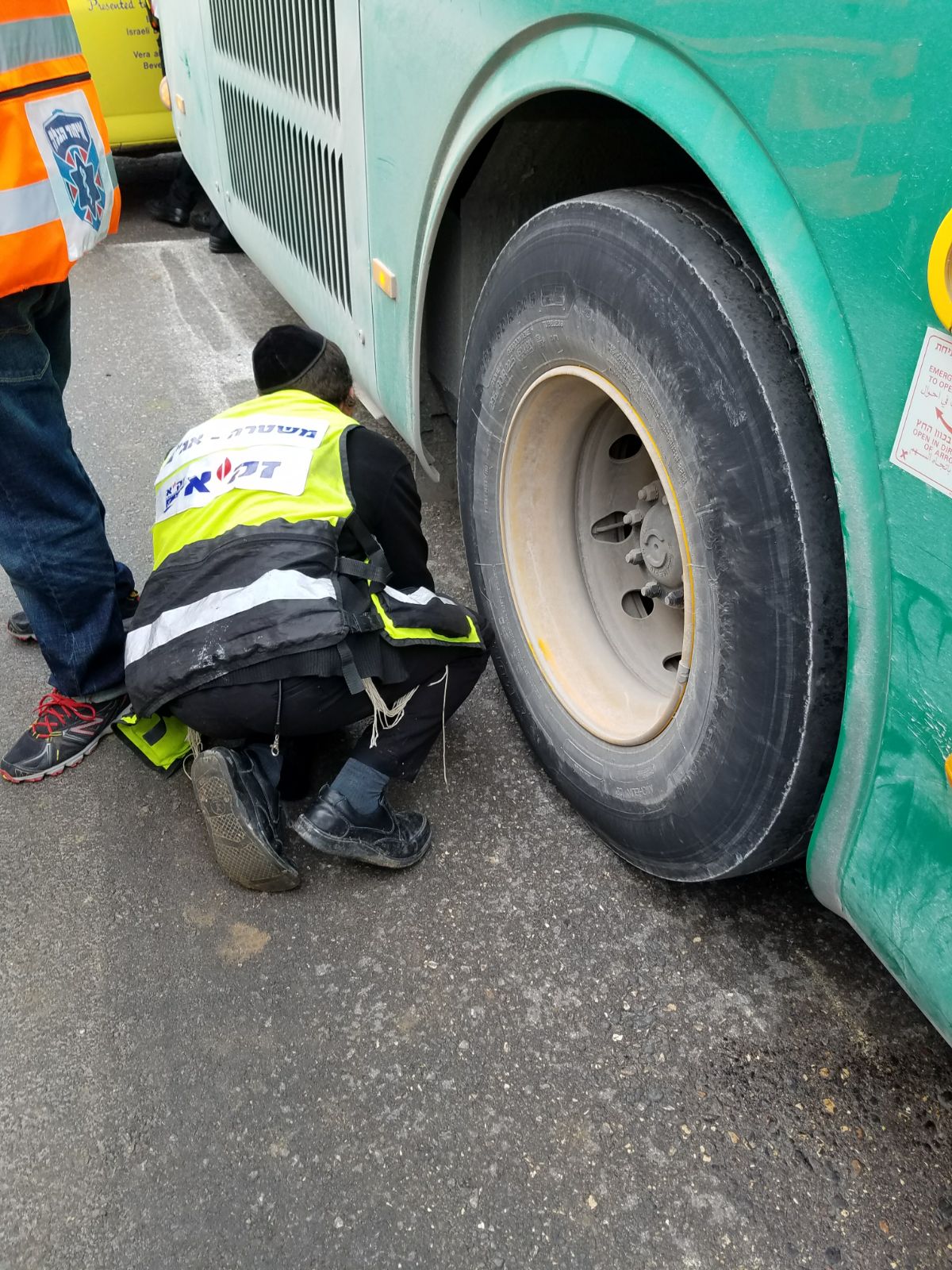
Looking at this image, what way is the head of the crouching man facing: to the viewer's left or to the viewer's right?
to the viewer's right

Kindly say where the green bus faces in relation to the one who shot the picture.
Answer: facing the viewer and to the right of the viewer

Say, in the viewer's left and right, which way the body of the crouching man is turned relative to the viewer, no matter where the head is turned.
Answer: facing away from the viewer and to the right of the viewer

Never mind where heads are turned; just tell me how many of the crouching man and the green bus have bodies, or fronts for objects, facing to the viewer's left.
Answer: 0

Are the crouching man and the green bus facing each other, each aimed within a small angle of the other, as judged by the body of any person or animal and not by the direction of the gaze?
no

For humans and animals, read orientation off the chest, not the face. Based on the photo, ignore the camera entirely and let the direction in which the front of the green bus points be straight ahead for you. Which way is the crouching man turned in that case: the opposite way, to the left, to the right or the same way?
to the left
